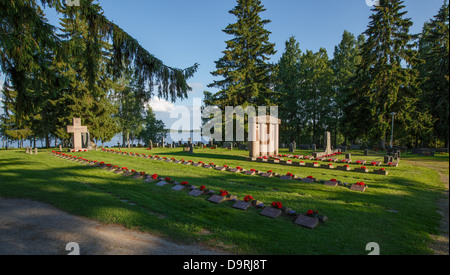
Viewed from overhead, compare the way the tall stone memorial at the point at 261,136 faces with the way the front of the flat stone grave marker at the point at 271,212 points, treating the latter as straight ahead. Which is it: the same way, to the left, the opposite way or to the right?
to the left

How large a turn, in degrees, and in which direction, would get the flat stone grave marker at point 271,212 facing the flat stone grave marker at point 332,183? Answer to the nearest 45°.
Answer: approximately 180°

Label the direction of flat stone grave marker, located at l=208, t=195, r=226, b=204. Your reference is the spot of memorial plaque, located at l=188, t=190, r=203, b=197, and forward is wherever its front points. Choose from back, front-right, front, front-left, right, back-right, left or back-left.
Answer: left

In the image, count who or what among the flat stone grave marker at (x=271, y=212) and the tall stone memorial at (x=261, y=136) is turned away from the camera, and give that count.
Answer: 0

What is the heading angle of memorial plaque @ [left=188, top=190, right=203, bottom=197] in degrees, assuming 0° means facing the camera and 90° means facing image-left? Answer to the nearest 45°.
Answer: approximately 45°

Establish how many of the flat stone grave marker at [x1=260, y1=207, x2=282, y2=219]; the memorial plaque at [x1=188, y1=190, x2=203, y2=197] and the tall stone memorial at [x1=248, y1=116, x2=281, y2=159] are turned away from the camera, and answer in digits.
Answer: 0

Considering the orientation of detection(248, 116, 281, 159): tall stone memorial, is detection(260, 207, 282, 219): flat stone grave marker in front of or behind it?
in front

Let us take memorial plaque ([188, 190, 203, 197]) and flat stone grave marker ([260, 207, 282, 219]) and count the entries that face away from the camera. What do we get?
0

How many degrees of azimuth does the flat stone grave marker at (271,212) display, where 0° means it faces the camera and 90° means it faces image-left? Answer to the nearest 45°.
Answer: approximately 45°

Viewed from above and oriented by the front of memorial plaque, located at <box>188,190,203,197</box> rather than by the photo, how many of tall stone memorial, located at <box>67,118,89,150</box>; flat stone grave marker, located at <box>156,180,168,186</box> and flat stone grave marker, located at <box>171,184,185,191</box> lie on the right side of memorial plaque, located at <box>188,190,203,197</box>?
3

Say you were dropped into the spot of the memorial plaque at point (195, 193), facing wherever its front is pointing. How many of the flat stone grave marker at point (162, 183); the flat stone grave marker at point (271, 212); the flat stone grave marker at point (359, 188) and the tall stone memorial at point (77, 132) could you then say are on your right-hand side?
2

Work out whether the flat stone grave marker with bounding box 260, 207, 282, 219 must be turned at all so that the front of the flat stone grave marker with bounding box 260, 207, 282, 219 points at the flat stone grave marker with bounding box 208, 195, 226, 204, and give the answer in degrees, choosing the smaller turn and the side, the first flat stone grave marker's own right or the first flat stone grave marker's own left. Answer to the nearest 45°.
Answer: approximately 90° to the first flat stone grave marker's own right

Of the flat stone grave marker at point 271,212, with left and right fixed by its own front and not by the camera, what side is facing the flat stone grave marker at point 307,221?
left
